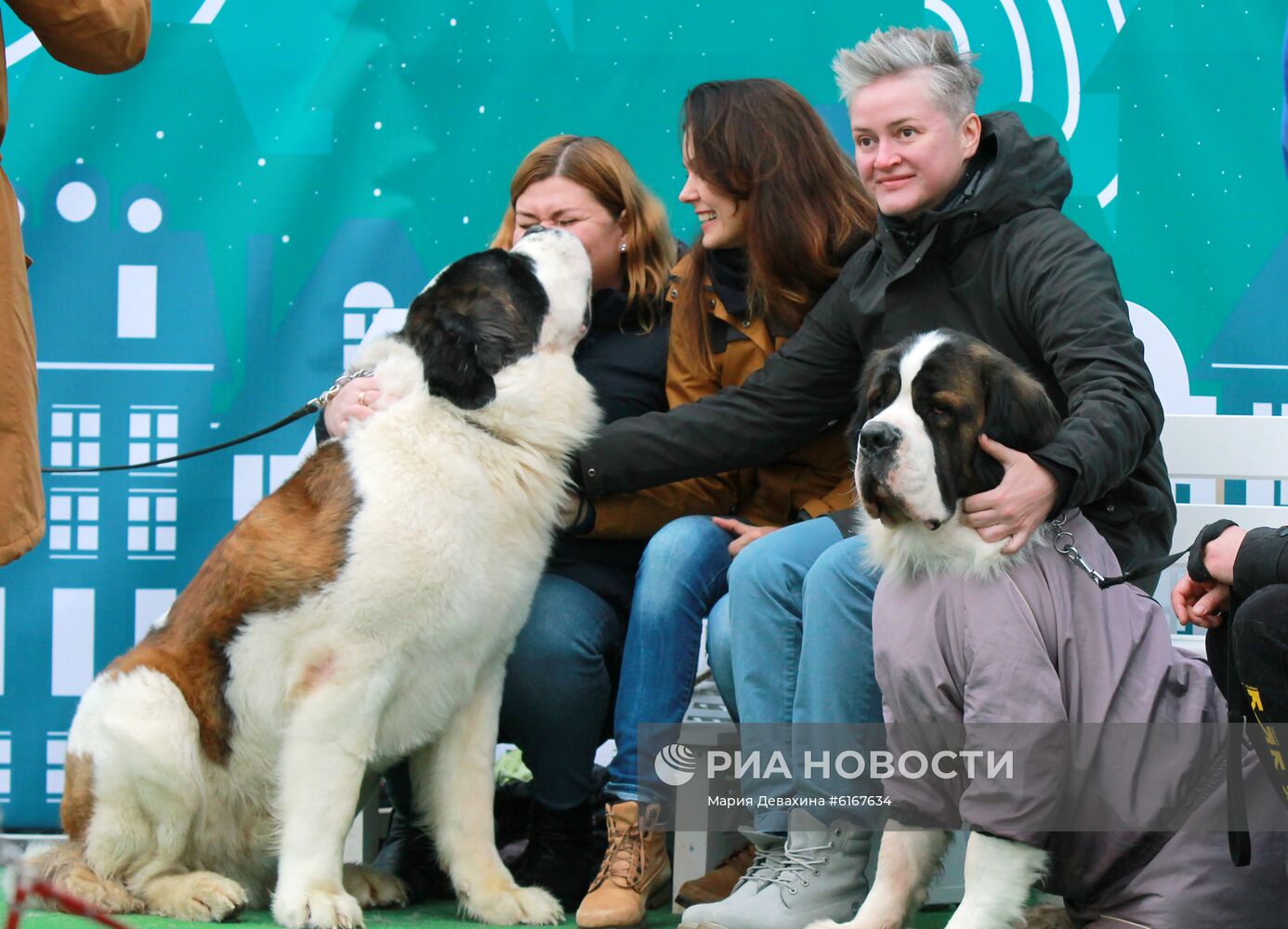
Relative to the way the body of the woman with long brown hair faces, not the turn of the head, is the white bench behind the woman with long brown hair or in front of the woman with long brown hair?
behind

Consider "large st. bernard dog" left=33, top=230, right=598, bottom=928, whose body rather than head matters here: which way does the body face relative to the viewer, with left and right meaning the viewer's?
facing the viewer and to the right of the viewer

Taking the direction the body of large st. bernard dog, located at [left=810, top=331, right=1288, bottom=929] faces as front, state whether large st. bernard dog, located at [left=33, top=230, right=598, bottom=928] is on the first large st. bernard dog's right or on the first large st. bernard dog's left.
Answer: on the first large st. bernard dog's right

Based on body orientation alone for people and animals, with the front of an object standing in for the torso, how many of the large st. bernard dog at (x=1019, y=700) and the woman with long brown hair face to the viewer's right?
0

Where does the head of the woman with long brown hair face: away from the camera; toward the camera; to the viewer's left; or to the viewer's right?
to the viewer's left

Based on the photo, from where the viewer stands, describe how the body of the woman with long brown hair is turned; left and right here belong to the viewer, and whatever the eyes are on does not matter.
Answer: facing the viewer and to the left of the viewer

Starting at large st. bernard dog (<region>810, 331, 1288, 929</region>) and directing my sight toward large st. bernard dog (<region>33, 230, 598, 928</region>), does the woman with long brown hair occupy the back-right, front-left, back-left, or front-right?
front-right

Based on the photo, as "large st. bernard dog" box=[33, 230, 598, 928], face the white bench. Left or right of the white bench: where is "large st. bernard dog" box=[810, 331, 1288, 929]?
right

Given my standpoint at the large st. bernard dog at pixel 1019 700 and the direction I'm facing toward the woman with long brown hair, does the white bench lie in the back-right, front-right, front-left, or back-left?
front-right

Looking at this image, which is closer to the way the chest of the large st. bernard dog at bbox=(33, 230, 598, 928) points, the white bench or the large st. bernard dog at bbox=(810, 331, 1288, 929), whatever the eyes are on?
the large st. bernard dog

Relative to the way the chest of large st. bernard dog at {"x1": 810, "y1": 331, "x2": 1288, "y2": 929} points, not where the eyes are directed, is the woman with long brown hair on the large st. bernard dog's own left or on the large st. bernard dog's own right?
on the large st. bernard dog's own right

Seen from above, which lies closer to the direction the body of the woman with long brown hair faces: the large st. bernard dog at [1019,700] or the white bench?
the large st. bernard dog
